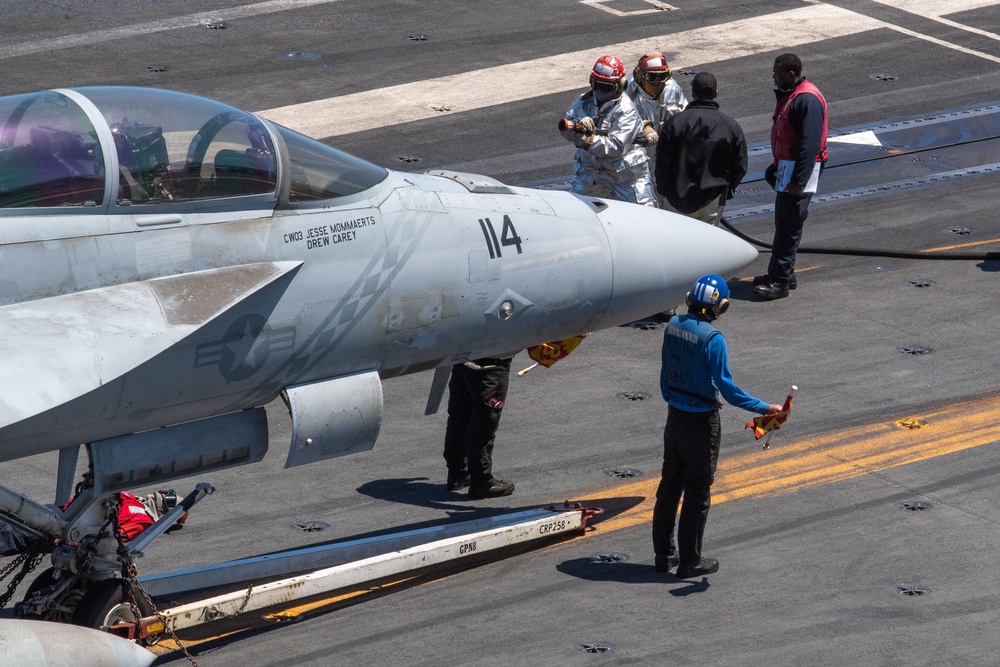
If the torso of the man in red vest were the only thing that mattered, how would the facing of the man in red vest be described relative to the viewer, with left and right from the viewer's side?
facing to the left of the viewer

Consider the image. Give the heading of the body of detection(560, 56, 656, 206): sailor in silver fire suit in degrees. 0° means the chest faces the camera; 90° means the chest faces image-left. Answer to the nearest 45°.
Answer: approximately 45°

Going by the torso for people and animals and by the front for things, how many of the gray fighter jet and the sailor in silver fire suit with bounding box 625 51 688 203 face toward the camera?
1

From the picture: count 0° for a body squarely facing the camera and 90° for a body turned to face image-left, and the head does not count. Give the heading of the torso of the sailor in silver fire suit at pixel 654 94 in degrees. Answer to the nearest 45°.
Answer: approximately 0°

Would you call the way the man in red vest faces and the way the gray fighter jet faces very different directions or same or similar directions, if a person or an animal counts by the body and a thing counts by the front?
very different directions

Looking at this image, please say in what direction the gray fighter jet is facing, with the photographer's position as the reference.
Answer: facing to the right of the viewer

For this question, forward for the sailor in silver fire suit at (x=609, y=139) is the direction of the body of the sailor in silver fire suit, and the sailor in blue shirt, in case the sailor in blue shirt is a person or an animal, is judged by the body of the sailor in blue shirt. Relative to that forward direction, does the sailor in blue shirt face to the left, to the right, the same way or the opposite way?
the opposite way

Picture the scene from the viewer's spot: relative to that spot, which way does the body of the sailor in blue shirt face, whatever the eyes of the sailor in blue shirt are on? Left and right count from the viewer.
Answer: facing away from the viewer and to the right of the viewer

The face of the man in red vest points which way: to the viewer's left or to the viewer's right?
to the viewer's left

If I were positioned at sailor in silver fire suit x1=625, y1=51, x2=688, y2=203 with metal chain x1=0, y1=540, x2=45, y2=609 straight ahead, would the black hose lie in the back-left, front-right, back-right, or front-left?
back-left
